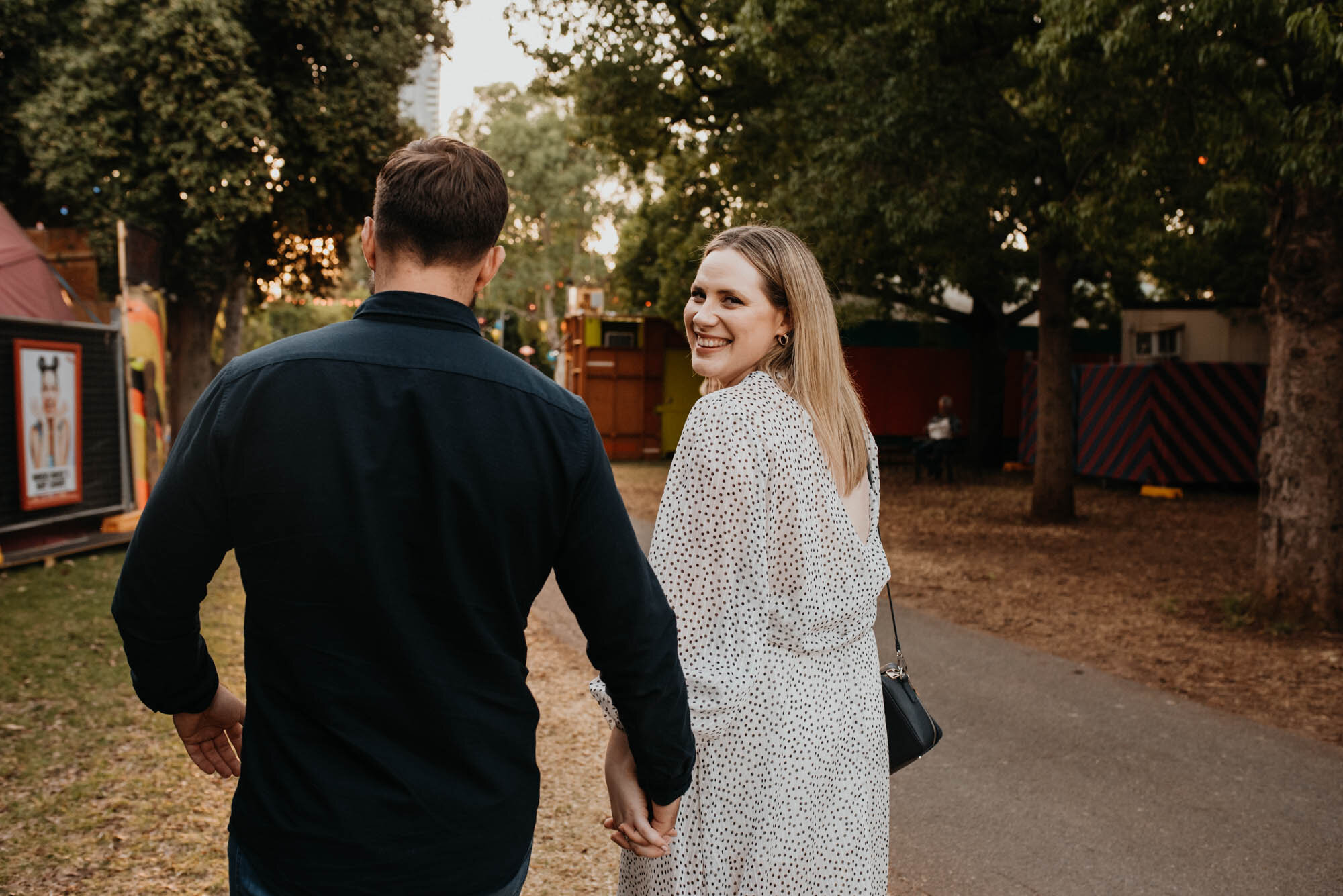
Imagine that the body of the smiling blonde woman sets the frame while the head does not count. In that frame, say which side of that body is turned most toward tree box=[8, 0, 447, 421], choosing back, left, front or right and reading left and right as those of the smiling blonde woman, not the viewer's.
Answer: front

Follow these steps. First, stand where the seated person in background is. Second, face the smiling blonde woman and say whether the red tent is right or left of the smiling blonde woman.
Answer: right

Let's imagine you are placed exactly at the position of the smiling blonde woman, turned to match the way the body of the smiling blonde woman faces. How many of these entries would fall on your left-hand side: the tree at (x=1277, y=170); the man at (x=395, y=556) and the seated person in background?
1

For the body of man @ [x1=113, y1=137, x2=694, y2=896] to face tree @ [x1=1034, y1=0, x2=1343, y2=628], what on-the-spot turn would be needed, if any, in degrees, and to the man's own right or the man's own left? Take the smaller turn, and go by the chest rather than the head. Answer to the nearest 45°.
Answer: approximately 45° to the man's own right

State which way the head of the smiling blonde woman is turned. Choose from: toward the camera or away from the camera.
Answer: toward the camera

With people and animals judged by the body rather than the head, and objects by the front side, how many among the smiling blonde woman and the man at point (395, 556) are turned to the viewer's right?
0

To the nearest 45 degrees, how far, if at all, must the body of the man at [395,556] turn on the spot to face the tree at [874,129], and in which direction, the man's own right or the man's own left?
approximately 45° to the man's own right

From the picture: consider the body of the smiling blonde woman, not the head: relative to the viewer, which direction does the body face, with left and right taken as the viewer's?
facing away from the viewer and to the left of the viewer

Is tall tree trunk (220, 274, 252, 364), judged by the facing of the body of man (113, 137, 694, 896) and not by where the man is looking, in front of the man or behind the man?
in front

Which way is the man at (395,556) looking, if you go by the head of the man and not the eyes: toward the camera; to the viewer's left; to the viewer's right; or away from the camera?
away from the camera

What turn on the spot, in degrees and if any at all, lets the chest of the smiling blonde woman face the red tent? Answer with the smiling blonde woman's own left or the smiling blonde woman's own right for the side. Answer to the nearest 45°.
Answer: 0° — they already face it

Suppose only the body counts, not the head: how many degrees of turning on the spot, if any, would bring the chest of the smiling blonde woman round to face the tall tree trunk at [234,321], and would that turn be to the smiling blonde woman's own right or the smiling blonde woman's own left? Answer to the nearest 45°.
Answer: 0° — they already face it

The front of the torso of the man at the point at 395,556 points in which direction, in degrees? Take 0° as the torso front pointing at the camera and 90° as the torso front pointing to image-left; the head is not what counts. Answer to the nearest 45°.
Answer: approximately 180°

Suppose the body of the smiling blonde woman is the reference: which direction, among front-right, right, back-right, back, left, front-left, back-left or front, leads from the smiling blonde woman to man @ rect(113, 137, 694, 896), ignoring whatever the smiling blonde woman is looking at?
left

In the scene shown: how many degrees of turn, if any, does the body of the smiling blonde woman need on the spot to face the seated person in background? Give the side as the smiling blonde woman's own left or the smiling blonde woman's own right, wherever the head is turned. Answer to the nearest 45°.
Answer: approximately 45° to the smiling blonde woman's own right
